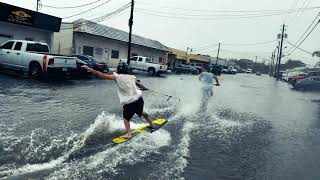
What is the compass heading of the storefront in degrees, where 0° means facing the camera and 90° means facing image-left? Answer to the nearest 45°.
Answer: approximately 315°

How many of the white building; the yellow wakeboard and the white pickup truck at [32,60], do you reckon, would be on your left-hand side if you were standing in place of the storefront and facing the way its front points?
1

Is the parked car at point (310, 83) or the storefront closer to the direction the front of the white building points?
the parked car

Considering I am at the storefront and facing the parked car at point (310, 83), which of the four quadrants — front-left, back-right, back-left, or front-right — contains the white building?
front-left

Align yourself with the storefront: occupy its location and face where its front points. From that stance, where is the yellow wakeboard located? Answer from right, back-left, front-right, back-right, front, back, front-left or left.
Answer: front-right

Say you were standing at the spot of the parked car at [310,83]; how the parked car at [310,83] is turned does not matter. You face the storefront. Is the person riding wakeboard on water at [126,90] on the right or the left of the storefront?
left

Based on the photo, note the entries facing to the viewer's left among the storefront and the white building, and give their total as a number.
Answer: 0

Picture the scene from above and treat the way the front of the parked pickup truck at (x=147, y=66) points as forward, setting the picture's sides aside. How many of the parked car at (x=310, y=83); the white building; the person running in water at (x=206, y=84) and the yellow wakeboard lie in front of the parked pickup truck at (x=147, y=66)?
1

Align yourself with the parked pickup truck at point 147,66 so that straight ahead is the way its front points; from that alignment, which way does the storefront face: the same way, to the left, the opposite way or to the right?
the opposite way

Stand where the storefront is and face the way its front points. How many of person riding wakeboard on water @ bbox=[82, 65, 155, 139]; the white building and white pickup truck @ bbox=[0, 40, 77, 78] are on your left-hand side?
1

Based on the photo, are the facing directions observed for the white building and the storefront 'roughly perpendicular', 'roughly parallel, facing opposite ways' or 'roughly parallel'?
roughly parallel

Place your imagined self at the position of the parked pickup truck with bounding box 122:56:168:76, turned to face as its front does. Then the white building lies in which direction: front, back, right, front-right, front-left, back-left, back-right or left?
front
